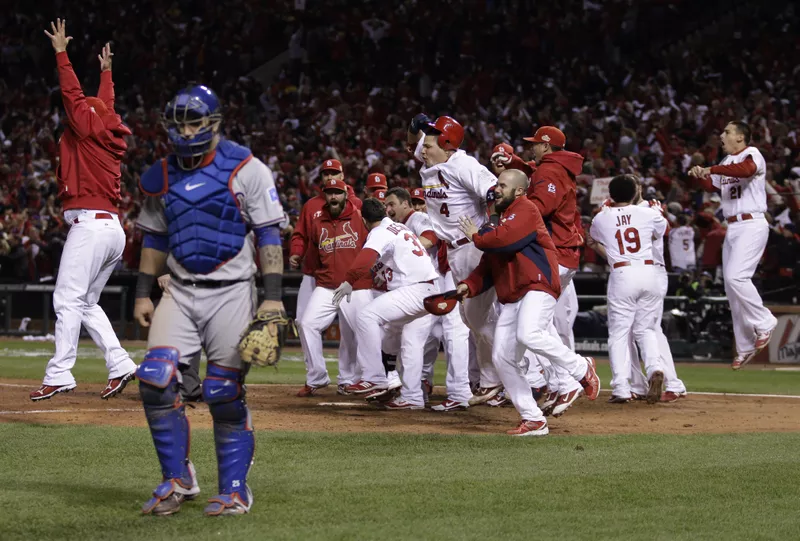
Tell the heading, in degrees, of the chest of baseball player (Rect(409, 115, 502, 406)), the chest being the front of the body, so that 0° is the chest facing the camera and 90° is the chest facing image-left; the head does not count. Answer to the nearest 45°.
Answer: approximately 45°

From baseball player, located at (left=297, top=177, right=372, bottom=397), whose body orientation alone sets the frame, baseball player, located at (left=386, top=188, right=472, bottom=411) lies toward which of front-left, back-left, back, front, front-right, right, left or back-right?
front-left

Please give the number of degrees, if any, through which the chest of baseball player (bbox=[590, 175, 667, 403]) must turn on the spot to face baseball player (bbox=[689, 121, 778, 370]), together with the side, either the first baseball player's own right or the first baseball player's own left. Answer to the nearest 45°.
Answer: approximately 45° to the first baseball player's own right

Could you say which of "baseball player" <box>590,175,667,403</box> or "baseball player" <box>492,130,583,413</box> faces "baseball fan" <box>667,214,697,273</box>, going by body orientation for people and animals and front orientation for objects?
"baseball player" <box>590,175,667,403</box>

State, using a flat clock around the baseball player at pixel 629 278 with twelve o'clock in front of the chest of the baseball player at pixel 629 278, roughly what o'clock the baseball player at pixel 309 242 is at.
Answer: the baseball player at pixel 309 242 is roughly at 9 o'clock from the baseball player at pixel 629 278.

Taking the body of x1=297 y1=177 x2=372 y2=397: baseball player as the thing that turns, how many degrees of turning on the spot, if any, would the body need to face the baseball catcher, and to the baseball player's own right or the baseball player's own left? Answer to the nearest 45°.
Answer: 0° — they already face them

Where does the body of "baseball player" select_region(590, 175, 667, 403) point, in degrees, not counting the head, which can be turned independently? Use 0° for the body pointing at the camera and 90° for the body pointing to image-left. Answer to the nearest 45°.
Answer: approximately 180°

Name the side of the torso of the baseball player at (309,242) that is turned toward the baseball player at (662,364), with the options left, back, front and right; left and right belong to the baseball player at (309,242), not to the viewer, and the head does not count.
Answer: left

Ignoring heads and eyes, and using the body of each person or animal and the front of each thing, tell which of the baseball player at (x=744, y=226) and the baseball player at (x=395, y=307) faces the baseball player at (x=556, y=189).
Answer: the baseball player at (x=744, y=226)

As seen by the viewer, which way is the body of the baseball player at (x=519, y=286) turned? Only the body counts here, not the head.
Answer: to the viewer's left

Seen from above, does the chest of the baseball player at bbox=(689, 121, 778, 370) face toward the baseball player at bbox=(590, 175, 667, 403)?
yes

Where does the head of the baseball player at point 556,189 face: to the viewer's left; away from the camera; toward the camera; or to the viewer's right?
to the viewer's left
